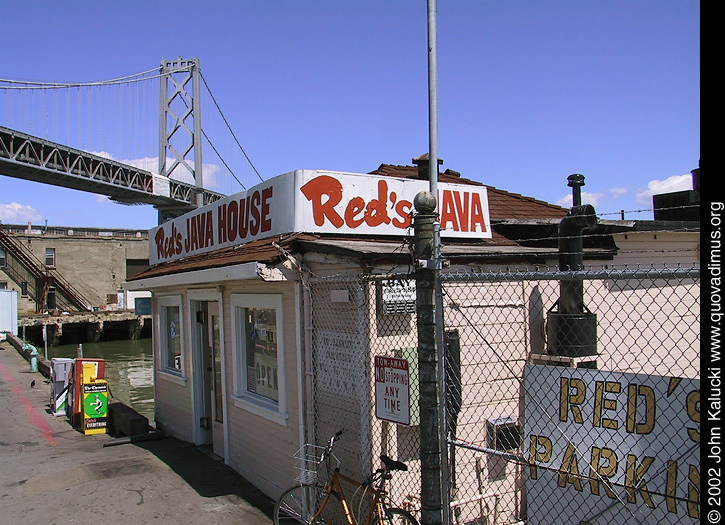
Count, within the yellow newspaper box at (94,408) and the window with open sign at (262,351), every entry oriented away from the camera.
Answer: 0

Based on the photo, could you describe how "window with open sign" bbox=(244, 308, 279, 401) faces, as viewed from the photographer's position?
facing the viewer and to the left of the viewer

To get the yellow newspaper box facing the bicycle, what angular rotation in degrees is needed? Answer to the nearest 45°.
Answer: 0° — it already faces it

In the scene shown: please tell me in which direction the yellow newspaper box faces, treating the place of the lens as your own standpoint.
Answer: facing the viewer

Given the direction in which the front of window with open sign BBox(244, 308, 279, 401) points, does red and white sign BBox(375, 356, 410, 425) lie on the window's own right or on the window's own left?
on the window's own left

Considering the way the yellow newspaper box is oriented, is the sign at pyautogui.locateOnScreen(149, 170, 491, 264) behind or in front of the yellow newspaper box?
in front

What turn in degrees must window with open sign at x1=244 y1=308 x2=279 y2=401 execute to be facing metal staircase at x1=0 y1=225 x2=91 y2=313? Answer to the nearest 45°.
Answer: approximately 135° to its right

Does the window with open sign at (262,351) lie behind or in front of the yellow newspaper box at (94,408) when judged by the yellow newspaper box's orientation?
in front

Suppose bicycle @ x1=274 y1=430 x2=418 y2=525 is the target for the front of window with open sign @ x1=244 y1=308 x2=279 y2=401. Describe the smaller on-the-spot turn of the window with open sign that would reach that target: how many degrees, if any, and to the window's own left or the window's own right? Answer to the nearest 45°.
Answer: approximately 45° to the window's own left

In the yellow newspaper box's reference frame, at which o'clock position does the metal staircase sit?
The metal staircase is roughly at 6 o'clock from the yellow newspaper box.

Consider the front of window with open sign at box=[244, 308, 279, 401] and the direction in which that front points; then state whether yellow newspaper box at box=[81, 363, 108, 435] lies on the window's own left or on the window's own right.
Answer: on the window's own right
